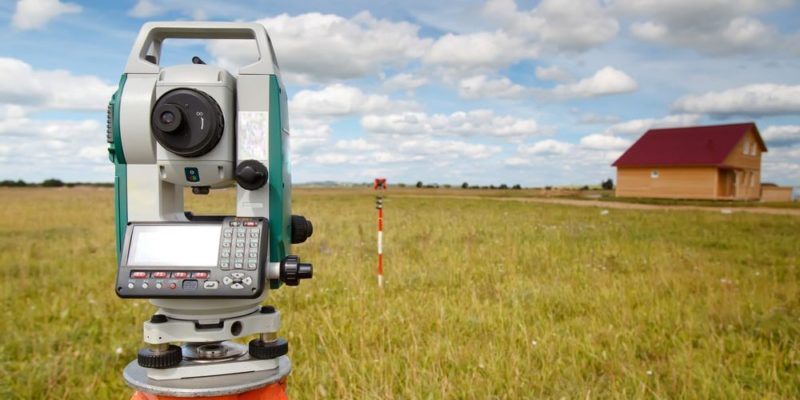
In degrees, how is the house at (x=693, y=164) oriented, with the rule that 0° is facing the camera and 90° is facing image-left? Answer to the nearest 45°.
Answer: approximately 315°

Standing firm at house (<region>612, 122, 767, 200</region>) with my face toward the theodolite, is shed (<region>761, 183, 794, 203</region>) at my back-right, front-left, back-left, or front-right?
back-left

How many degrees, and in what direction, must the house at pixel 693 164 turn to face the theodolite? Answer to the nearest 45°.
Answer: approximately 45° to its right

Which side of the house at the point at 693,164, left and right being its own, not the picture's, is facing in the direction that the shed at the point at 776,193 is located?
left
